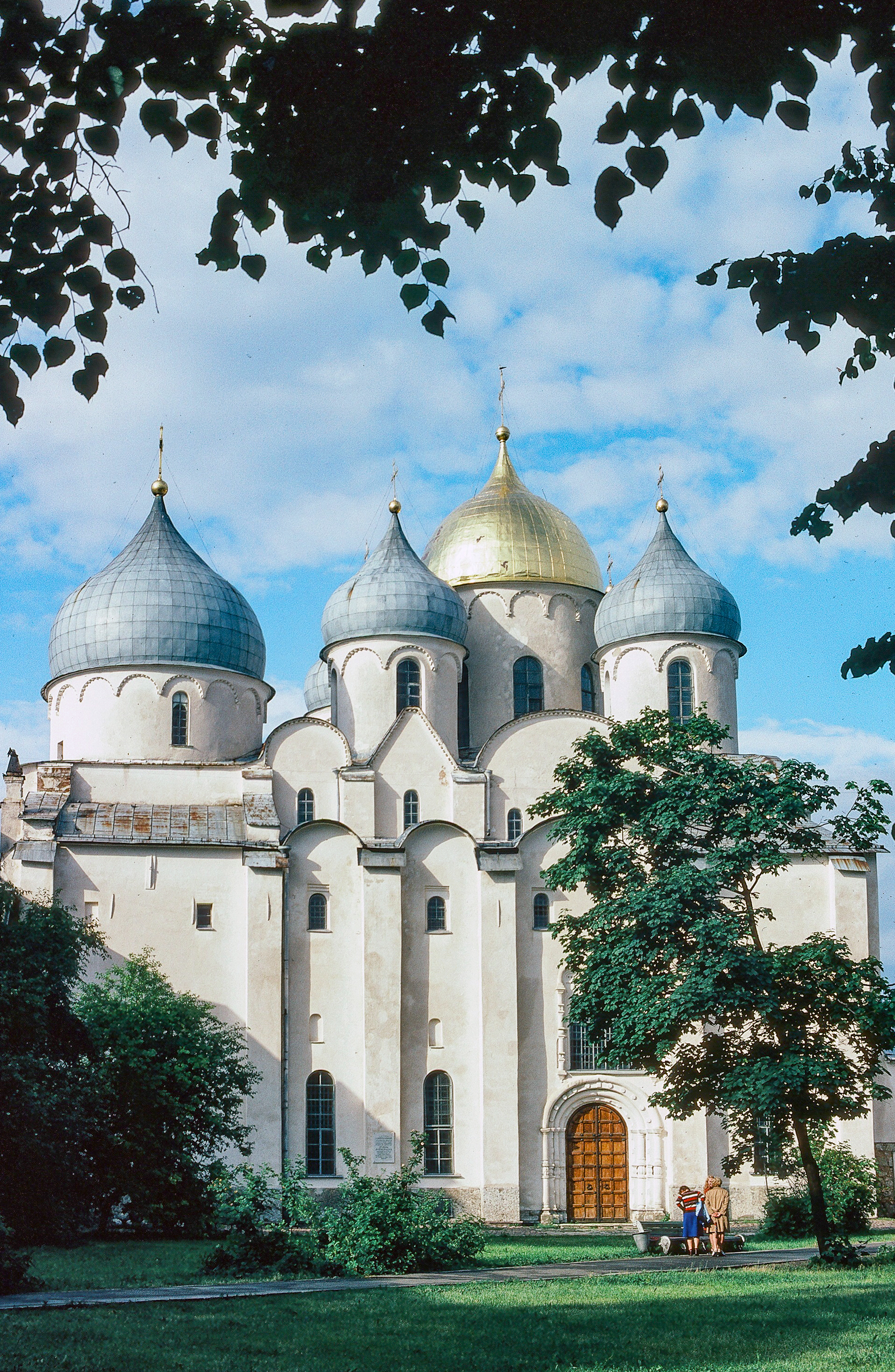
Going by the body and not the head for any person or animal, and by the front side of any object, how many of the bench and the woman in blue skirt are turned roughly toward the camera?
1

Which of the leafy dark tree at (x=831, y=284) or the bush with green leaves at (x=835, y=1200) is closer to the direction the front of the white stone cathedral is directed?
the leafy dark tree

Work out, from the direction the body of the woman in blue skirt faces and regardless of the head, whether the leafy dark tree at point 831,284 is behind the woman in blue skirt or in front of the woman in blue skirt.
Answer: behind

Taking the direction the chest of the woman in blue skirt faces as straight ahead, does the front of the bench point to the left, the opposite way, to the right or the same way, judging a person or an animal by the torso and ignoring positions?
the opposite way

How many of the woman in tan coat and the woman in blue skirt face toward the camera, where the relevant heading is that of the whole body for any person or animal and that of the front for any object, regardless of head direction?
0

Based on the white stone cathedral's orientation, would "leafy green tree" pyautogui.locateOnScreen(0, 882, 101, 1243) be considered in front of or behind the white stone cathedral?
in front

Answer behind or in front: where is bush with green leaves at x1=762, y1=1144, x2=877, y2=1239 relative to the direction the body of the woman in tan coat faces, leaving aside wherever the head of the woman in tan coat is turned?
in front

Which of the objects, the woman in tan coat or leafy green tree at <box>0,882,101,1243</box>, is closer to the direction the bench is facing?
the woman in tan coat

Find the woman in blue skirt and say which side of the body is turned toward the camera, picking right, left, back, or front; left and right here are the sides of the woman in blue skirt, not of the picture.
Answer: back

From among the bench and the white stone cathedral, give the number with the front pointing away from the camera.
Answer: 0
